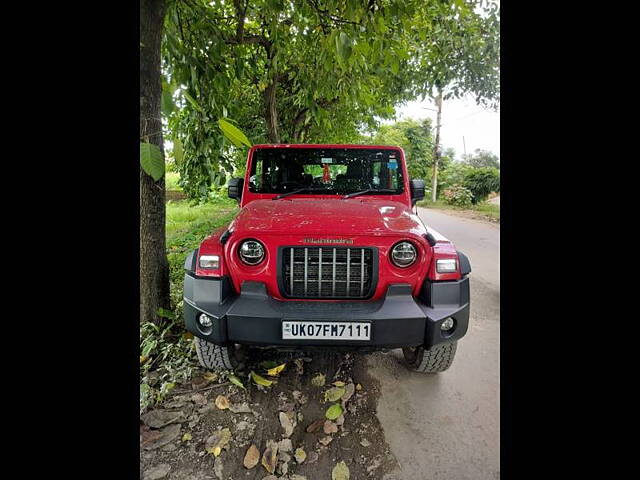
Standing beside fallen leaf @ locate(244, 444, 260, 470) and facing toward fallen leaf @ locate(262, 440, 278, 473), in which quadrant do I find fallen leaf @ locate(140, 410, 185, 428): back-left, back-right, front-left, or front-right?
back-left

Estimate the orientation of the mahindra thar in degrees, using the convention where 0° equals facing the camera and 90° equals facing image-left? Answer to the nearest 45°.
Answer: approximately 0°

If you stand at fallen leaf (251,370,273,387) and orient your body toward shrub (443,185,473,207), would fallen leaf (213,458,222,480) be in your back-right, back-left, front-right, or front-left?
back-right

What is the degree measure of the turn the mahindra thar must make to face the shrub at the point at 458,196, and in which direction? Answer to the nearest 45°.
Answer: approximately 135° to its left

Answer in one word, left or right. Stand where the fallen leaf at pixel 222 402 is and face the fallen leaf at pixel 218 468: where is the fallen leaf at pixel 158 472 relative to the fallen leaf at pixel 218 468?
right

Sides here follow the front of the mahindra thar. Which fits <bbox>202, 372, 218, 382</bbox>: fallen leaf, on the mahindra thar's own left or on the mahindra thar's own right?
on the mahindra thar's own right
